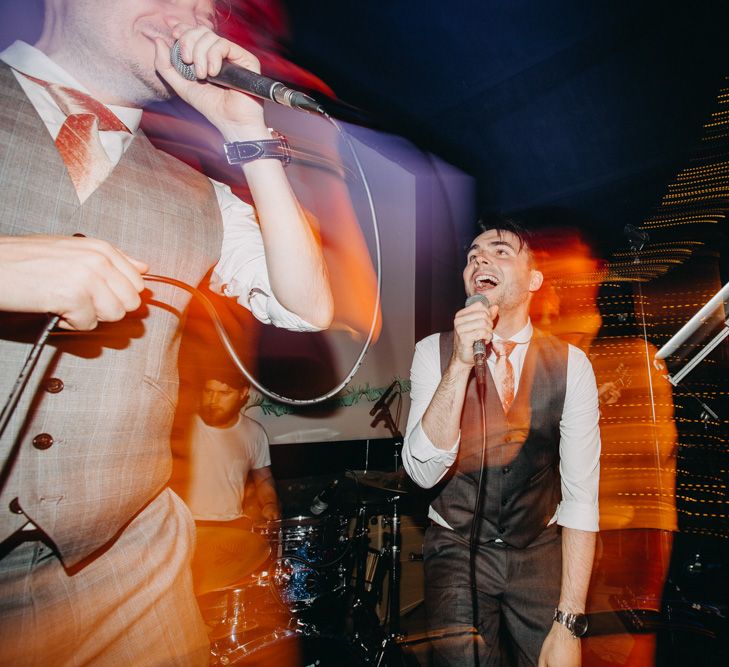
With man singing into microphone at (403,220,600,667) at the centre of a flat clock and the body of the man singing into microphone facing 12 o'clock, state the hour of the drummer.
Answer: The drummer is roughly at 4 o'clock from the man singing into microphone.

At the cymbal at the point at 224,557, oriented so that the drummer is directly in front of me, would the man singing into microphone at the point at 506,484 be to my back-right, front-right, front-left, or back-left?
back-right

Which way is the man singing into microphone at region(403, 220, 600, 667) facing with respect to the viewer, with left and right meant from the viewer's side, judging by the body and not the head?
facing the viewer

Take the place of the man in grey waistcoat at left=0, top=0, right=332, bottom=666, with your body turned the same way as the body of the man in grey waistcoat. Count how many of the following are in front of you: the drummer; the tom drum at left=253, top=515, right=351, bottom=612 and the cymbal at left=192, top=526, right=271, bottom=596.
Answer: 0

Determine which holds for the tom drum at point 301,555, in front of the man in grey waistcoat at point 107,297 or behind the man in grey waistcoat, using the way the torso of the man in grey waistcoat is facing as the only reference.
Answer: behind

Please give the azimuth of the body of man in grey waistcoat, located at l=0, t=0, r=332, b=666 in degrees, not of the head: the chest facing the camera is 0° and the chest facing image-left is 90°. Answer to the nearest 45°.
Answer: approximately 0°

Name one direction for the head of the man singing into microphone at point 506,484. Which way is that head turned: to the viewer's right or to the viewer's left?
to the viewer's left

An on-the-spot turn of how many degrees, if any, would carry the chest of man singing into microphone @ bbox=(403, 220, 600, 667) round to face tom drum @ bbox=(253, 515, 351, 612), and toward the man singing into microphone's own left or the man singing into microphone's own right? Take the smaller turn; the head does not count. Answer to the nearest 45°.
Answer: approximately 135° to the man singing into microphone's own right

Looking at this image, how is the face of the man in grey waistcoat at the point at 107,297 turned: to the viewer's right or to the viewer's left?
to the viewer's right

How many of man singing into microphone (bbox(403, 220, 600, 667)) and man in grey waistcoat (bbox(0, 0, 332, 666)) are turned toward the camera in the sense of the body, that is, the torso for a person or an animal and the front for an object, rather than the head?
2

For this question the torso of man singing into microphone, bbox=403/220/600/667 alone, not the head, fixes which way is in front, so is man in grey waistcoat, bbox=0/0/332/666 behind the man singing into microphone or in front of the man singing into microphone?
in front
